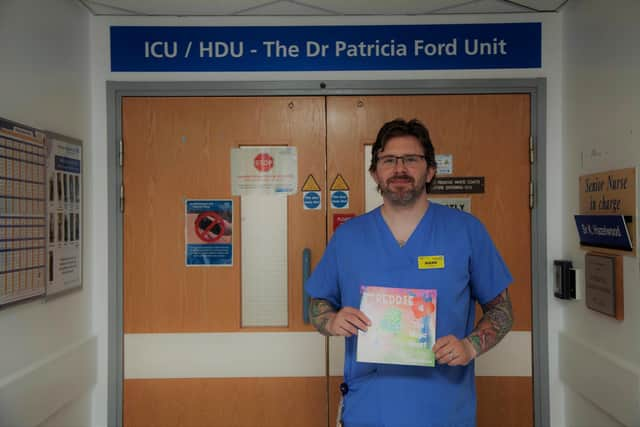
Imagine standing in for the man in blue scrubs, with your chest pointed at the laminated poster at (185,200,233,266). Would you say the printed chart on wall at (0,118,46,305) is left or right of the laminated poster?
left

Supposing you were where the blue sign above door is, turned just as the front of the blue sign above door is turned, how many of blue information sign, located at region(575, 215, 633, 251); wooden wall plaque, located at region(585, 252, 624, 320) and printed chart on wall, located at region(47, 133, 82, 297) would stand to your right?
1

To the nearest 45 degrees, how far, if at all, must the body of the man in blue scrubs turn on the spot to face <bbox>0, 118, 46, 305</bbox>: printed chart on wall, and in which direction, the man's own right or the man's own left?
approximately 90° to the man's own right

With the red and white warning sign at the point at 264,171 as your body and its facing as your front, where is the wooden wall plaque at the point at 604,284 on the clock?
The wooden wall plaque is roughly at 10 o'clock from the red and white warning sign.
